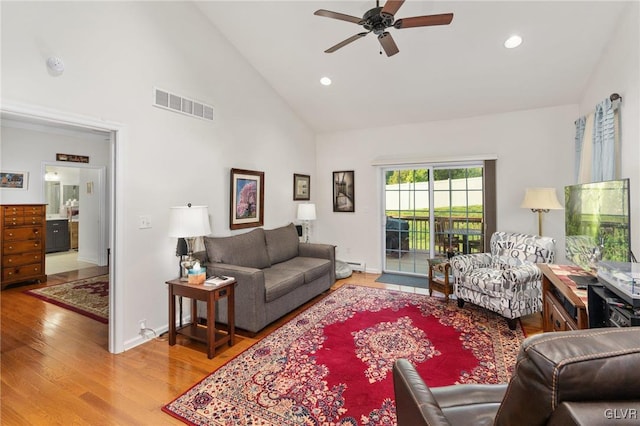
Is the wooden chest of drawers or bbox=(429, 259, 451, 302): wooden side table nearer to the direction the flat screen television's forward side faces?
the wooden chest of drawers

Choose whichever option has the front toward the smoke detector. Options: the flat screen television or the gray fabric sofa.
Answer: the flat screen television

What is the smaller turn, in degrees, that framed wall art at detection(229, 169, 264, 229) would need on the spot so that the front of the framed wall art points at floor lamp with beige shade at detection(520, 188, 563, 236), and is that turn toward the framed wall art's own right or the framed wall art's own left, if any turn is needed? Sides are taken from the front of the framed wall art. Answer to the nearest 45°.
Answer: approximately 45° to the framed wall art's own left

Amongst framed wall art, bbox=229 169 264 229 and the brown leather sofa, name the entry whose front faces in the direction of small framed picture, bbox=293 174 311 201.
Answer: the brown leather sofa

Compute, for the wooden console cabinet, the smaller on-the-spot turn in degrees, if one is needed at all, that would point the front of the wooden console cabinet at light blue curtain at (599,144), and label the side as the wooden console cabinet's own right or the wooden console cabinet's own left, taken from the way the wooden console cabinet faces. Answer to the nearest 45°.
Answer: approximately 135° to the wooden console cabinet's own right

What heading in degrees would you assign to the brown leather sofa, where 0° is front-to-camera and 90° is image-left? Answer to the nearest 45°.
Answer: approximately 135°

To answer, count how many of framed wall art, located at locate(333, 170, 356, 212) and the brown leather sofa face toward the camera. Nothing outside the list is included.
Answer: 1

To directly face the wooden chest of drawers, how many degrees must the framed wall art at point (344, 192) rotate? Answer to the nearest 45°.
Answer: approximately 90° to its right

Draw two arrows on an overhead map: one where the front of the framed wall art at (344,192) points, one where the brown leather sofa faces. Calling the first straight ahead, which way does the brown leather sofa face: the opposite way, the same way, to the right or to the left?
the opposite way

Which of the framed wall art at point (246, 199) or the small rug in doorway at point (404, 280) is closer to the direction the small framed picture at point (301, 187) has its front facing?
the small rug in doorway

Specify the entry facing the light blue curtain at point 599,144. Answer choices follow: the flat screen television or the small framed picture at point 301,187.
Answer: the small framed picture
